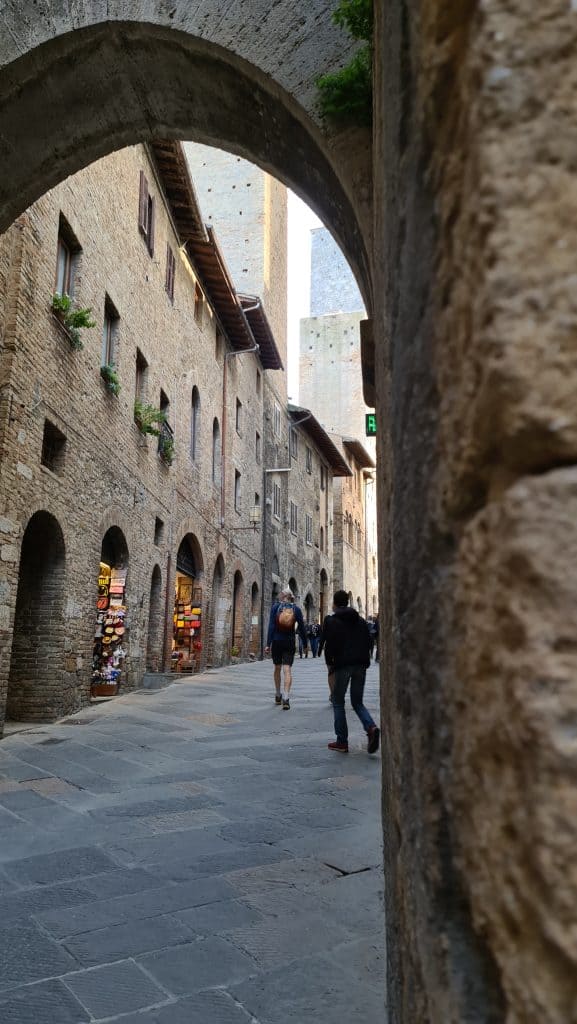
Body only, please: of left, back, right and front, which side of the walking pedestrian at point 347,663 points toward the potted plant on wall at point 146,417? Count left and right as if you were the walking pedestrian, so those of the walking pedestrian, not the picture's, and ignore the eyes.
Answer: front

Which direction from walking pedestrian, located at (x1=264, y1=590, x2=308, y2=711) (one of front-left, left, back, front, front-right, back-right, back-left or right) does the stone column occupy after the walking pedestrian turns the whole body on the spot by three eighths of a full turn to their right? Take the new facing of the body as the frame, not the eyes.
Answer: front-right

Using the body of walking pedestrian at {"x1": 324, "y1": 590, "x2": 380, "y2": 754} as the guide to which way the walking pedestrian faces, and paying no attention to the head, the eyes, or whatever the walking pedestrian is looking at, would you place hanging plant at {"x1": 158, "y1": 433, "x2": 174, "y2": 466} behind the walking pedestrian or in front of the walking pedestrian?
in front

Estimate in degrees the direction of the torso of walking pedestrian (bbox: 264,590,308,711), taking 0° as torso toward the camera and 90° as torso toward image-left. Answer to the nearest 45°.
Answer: approximately 180°

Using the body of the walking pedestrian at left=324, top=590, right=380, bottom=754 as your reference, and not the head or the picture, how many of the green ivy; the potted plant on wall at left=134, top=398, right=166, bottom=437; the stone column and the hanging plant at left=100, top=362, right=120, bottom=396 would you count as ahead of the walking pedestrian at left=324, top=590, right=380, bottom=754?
2

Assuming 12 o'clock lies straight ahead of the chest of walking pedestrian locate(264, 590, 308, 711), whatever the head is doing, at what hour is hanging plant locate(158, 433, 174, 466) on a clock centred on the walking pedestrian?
The hanging plant is roughly at 11 o'clock from the walking pedestrian.

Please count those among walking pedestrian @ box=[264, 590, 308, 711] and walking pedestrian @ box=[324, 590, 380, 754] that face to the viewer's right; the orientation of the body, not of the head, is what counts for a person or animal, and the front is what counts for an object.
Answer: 0

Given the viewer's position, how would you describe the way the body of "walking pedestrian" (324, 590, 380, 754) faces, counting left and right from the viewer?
facing away from the viewer and to the left of the viewer

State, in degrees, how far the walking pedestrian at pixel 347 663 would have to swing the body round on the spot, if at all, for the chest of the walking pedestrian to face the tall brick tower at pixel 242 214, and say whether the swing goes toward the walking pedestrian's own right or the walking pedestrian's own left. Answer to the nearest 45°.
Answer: approximately 45° to the walking pedestrian's own right

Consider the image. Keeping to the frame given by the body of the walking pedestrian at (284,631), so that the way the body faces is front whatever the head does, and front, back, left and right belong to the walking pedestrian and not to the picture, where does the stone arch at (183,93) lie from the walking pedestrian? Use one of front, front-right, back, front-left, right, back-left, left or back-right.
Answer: back

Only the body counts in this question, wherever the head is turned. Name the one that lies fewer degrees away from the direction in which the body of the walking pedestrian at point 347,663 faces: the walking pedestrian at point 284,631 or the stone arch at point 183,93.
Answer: the walking pedestrian

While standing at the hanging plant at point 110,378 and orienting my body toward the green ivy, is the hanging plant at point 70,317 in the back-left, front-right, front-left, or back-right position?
front-right

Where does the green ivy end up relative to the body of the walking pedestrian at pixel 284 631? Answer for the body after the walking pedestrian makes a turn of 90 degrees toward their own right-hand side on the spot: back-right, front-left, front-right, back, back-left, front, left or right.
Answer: right
